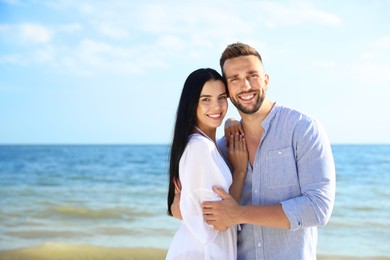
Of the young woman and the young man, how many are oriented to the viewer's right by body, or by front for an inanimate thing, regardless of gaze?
1

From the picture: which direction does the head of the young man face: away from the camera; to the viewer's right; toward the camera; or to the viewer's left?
toward the camera

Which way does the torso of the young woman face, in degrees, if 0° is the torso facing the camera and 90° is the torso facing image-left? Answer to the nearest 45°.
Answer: approximately 270°

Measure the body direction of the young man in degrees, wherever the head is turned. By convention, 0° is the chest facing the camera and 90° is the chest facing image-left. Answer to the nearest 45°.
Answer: approximately 45°
